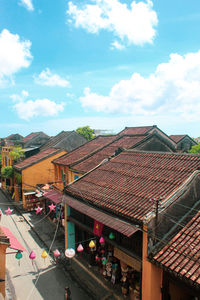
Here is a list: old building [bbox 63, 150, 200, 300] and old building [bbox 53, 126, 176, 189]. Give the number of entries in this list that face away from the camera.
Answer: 0

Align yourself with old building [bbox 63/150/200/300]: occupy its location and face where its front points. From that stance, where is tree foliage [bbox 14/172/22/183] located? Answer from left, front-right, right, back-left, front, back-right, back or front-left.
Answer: right

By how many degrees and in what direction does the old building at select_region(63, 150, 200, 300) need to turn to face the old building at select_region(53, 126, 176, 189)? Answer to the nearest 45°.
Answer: approximately 135° to its right

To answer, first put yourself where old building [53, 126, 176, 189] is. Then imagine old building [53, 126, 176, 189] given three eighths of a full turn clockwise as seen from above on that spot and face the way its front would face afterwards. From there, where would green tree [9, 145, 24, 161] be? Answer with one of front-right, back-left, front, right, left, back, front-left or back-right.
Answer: front-left

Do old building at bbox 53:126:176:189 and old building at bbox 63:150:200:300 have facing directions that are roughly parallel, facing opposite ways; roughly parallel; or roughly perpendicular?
roughly parallel

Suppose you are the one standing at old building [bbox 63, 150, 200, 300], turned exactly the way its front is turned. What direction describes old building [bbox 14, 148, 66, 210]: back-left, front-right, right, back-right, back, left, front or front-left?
right

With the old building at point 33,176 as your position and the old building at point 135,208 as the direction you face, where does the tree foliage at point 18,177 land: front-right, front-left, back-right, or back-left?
back-right

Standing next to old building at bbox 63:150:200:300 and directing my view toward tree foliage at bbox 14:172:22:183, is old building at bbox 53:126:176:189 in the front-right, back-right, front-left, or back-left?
front-right

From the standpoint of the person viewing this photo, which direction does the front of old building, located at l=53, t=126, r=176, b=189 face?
facing the viewer and to the left of the viewer

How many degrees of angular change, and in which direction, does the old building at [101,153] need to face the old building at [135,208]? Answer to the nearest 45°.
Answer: approximately 45° to its left

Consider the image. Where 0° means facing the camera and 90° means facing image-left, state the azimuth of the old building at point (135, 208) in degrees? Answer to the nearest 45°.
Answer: approximately 45°

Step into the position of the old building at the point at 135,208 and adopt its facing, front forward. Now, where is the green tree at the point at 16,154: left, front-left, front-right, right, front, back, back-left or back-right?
right
